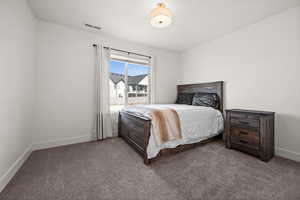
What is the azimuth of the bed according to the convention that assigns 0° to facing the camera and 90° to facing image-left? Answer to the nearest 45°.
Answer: approximately 45°

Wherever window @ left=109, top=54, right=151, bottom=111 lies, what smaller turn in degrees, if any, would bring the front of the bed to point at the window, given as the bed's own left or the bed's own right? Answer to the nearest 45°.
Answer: approximately 90° to the bed's own right
